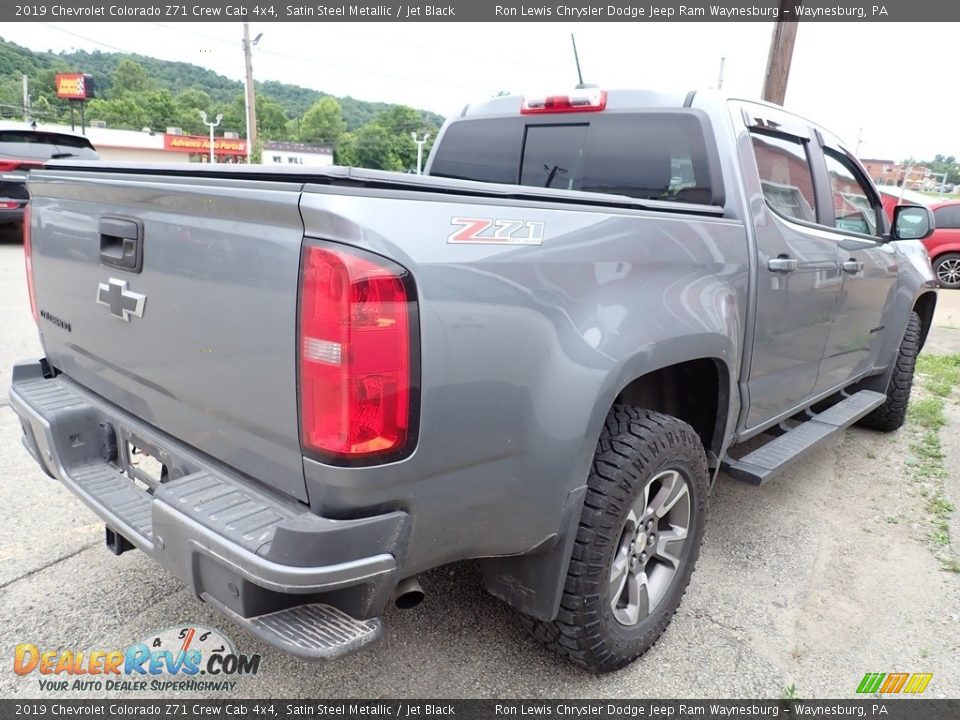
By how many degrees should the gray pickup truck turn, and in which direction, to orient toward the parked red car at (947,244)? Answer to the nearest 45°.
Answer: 0° — it already faces it

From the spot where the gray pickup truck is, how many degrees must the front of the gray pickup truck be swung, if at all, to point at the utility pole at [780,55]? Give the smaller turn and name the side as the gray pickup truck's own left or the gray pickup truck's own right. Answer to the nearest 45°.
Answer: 0° — it already faces it

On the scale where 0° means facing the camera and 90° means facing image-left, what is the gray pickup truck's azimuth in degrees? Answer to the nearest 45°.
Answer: approximately 225°
